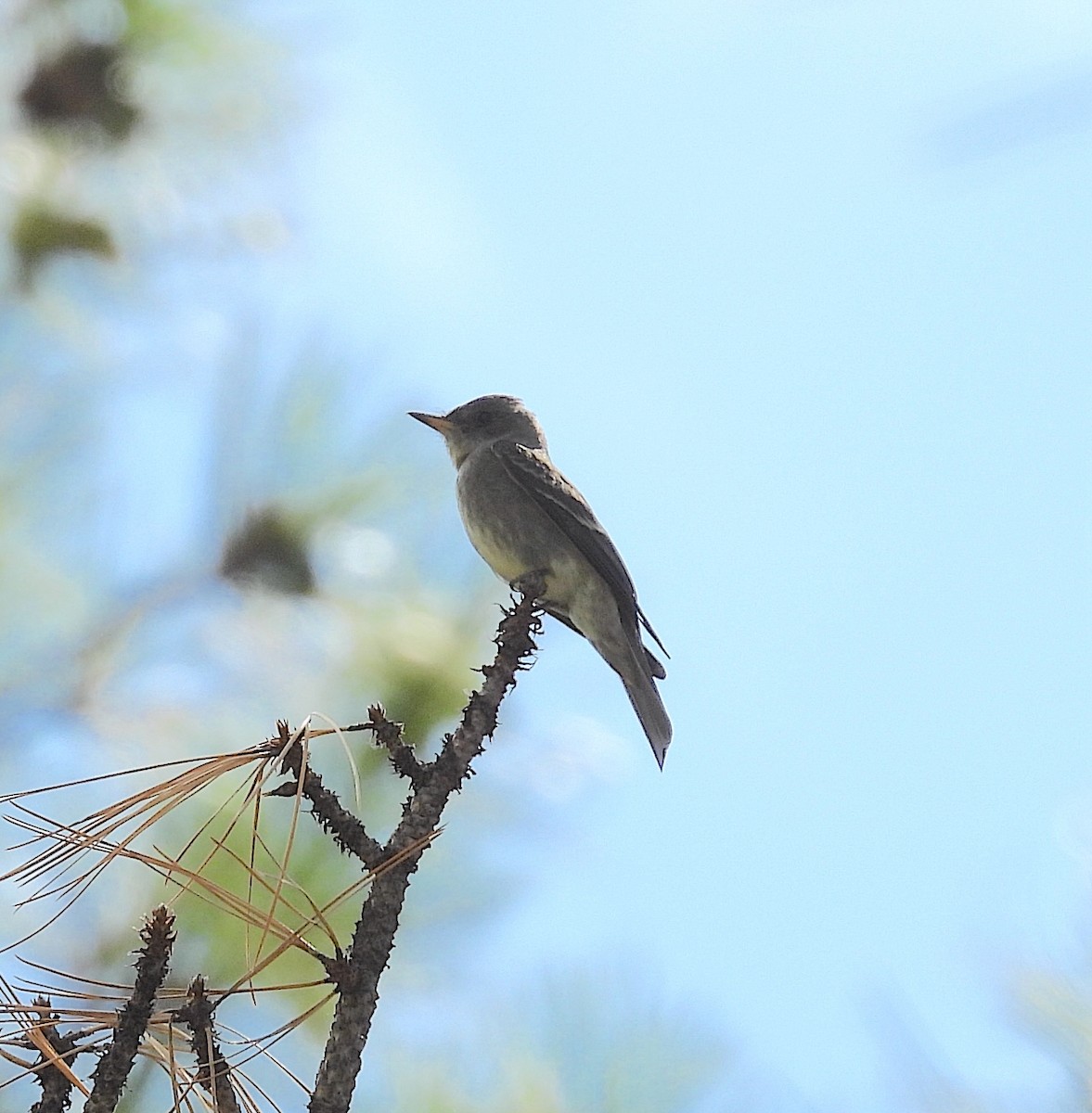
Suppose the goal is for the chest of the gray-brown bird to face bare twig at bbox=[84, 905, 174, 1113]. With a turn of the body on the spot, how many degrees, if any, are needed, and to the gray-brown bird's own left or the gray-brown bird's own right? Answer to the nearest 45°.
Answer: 0° — it already faces it

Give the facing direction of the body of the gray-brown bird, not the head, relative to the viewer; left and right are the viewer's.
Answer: facing to the left of the viewer
